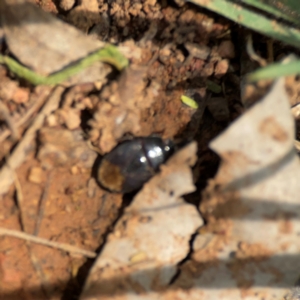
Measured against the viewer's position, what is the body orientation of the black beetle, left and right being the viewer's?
facing away from the viewer and to the right of the viewer

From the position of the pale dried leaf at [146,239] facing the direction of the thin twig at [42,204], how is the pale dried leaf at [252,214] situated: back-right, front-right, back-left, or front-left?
back-right

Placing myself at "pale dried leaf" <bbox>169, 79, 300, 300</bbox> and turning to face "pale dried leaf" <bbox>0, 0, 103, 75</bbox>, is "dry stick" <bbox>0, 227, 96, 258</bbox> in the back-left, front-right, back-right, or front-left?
front-left
